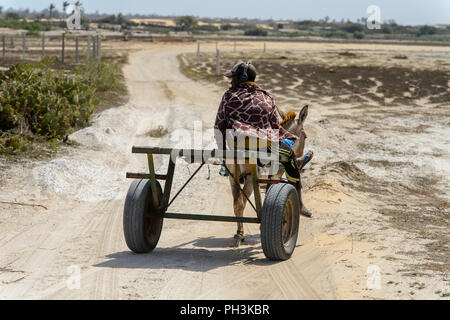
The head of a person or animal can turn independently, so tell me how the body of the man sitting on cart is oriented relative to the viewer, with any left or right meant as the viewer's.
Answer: facing away from the viewer and to the right of the viewer

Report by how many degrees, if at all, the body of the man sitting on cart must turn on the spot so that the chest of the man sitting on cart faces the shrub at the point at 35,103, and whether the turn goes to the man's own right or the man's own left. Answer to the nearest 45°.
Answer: approximately 90° to the man's own left
